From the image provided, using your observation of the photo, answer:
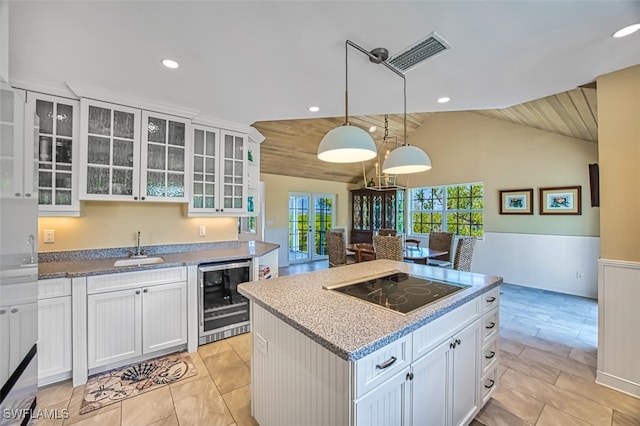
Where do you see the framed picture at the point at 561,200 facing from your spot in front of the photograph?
facing the viewer

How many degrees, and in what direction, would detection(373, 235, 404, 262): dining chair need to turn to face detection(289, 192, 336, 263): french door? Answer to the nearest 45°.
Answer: approximately 45° to its left

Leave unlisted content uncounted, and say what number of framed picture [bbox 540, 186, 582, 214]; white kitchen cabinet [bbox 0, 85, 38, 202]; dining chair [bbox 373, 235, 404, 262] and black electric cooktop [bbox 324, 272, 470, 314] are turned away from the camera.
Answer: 1

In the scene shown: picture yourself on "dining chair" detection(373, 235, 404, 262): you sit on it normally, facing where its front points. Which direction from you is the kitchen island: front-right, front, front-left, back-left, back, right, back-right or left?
back

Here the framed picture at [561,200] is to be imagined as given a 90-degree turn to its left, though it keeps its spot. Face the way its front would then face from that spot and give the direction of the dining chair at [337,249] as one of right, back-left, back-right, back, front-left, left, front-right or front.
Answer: back-right

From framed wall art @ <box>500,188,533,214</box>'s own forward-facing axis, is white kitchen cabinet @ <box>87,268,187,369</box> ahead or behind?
ahead

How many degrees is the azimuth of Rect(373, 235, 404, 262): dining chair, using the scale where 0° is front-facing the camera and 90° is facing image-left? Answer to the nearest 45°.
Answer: approximately 180°

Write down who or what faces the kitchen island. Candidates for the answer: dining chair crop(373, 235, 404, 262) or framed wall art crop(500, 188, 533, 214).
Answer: the framed wall art

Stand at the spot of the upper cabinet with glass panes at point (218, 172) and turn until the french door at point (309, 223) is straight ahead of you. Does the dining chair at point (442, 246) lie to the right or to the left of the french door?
right

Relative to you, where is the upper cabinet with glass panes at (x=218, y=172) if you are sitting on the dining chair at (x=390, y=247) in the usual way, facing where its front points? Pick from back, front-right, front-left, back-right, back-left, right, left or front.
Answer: back-left

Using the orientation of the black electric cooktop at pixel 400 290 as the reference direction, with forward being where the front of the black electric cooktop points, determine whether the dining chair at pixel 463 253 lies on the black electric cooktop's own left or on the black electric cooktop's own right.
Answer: on the black electric cooktop's own left

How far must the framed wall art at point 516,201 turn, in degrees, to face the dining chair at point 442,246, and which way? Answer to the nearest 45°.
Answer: approximately 45° to its right

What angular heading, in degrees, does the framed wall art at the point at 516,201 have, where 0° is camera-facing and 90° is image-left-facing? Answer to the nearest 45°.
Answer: approximately 0°

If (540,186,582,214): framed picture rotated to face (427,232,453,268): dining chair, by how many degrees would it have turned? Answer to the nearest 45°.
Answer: approximately 45° to its right

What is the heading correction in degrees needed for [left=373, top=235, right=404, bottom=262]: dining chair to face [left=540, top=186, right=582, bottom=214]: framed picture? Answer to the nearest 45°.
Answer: approximately 45° to its right

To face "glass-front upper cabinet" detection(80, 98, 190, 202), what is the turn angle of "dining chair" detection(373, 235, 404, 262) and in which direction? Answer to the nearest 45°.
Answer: approximately 135° to its left

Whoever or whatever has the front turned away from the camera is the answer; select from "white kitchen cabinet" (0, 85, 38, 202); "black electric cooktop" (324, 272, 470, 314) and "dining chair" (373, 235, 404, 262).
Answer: the dining chair

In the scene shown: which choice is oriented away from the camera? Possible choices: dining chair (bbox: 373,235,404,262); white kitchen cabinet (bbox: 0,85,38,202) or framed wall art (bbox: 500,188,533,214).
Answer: the dining chair

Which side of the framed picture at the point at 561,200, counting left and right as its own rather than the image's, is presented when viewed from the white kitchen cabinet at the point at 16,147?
front
